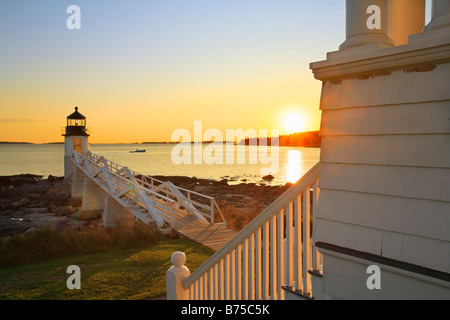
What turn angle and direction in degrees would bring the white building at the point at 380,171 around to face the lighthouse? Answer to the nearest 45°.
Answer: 0° — it already faces it

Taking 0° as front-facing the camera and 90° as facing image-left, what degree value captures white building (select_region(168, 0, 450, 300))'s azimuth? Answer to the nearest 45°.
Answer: approximately 135°
